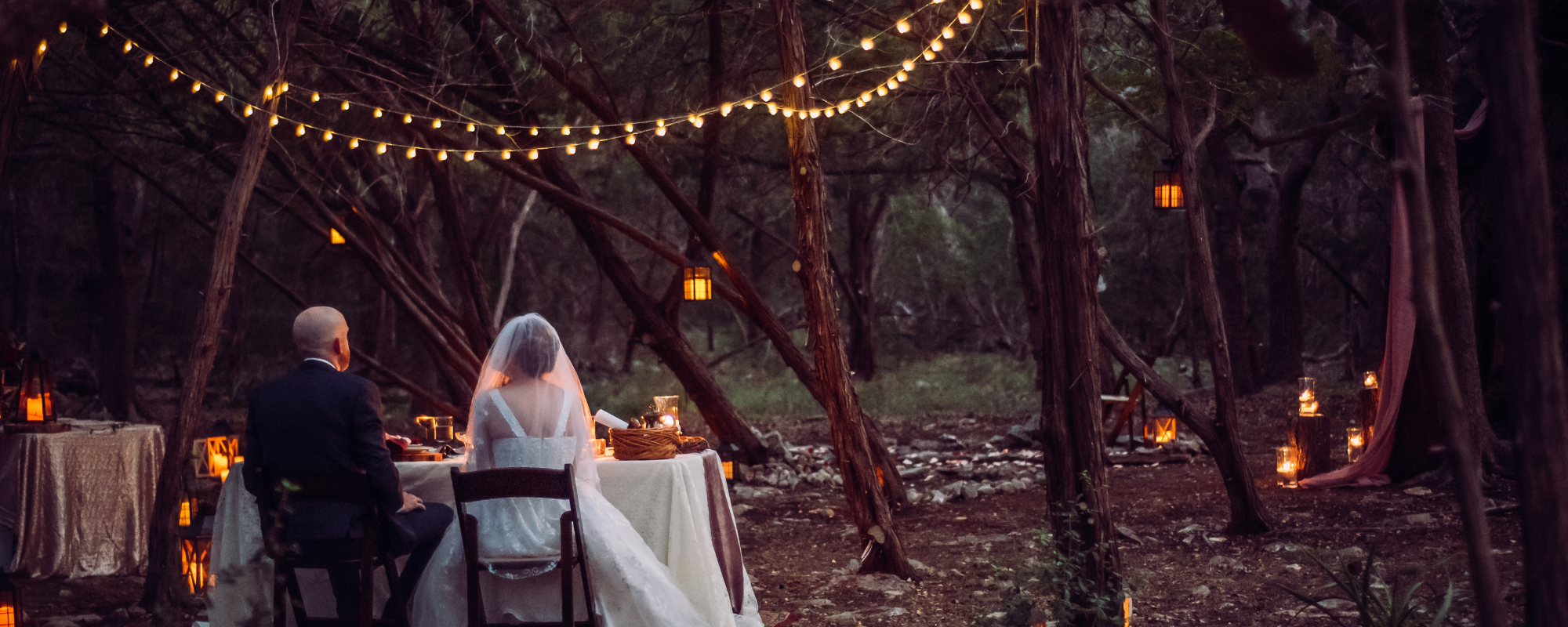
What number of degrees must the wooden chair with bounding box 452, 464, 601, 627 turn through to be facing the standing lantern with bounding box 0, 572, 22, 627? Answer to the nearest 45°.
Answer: approximately 90° to its left

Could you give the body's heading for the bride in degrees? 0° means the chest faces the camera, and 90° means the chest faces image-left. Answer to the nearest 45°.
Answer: approximately 180°

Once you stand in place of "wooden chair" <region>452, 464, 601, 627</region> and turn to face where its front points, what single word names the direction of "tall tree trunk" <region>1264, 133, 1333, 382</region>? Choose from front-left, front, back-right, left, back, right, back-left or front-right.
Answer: front-right

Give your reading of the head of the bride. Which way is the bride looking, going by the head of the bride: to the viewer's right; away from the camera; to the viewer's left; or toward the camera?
away from the camera

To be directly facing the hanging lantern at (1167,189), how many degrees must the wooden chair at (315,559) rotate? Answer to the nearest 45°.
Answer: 0° — it already faces it

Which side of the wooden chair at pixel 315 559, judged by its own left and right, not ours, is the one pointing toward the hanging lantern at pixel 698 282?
front

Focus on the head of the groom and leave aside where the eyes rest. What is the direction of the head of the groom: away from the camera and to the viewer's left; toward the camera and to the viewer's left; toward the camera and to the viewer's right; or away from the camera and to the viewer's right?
away from the camera and to the viewer's right

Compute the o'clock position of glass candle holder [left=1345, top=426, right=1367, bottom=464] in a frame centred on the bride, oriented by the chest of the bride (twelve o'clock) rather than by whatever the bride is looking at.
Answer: The glass candle holder is roughly at 2 o'clock from the bride.

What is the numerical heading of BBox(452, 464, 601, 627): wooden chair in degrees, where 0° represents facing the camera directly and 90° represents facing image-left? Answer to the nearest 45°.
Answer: approximately 180°

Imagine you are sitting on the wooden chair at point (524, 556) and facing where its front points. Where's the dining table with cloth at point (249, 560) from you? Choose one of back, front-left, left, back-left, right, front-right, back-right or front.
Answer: front-left

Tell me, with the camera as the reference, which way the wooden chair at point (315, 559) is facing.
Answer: facing away from the viewer and to the right of the viewer

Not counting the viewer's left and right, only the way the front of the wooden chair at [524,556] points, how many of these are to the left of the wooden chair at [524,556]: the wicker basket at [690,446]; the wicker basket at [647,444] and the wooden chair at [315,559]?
1

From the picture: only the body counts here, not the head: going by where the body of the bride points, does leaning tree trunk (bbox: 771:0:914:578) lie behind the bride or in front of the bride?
in front

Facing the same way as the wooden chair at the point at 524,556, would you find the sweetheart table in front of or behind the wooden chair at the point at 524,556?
in front
